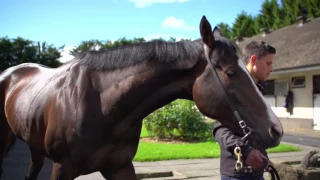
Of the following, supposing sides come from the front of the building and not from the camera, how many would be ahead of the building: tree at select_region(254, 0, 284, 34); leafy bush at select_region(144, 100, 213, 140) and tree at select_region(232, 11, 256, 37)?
1

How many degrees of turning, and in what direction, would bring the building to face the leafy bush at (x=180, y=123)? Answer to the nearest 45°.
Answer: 0° — it already faces it

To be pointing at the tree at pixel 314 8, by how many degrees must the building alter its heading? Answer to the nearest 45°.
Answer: approximately 135° to its right

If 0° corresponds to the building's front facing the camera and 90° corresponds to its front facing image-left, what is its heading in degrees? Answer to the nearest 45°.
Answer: approximately 45°

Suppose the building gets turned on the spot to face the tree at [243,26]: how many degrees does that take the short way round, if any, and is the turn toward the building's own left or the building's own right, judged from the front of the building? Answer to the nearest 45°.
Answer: approximately 135° to the building's own right

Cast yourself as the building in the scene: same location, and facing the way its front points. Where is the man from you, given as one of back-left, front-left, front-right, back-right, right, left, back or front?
front-left

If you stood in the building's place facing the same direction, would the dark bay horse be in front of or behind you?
in front

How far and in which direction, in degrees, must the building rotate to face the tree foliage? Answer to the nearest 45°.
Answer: approximately 45° to its right

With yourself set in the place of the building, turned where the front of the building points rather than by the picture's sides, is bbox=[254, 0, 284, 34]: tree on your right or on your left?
on your right
